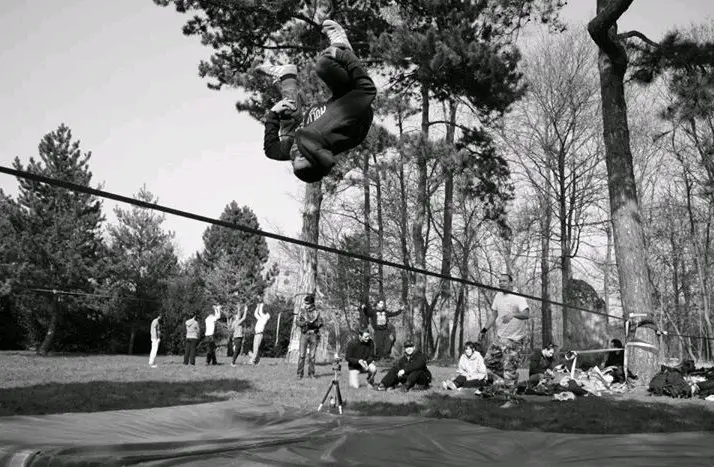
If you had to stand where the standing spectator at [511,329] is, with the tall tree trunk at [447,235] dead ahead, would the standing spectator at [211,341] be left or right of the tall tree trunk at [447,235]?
left

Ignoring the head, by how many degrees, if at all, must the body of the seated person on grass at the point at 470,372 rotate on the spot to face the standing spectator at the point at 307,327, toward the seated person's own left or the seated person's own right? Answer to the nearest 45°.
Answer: approximately 45° to the seated person's own right

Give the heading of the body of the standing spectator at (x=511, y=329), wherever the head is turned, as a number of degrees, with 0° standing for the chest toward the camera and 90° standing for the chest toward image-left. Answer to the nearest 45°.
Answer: approximately 45°

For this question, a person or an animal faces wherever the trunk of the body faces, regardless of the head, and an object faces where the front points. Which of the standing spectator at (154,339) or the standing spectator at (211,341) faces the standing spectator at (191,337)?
the standing spectator at (154,339)

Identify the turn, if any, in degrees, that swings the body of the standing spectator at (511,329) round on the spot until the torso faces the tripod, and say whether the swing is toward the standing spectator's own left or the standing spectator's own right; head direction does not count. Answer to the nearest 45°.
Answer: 0° — they already face it

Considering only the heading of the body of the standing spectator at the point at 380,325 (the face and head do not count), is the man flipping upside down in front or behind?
in front

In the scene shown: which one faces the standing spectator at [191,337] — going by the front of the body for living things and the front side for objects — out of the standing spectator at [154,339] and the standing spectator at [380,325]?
the standing spectator at [154,339]

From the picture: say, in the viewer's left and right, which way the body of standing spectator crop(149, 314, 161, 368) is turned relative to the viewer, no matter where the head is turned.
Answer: facing to the right of the viewer

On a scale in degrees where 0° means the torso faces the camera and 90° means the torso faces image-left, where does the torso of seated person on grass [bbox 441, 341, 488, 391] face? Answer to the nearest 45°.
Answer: approximately 45°

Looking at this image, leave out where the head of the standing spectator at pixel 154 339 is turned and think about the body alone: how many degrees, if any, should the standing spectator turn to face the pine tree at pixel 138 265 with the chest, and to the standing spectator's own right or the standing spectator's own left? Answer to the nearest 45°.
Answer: approximately 90° to the standing spectator's own left

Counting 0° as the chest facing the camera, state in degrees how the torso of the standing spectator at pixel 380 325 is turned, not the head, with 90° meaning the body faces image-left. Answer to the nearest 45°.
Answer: approximately 0°
